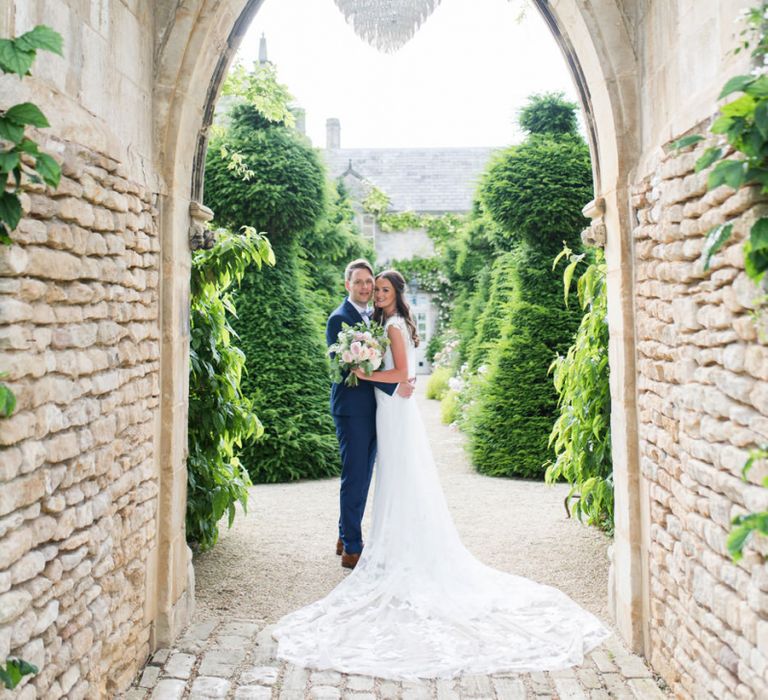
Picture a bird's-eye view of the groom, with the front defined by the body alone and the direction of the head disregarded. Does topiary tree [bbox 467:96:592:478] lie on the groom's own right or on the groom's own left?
on the groom's own left

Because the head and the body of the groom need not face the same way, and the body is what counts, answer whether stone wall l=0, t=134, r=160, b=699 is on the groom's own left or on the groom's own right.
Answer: on the groom's own right

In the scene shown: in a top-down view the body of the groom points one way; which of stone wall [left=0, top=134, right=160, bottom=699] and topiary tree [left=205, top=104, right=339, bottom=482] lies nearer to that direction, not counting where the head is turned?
the stone wall

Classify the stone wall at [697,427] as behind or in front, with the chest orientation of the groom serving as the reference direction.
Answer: in front

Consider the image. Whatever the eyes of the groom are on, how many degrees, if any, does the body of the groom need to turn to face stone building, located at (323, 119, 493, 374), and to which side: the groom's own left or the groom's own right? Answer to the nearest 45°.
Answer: approximately 135° to the groom's own left

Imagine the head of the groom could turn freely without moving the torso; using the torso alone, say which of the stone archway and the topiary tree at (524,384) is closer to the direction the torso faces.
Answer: the stone archway

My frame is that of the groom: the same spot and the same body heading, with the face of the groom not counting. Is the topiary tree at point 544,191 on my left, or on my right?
on my left

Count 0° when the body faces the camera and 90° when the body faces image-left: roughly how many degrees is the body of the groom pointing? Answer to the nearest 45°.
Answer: approximately 315°

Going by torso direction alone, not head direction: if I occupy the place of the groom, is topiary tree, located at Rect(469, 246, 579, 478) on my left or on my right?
on my left

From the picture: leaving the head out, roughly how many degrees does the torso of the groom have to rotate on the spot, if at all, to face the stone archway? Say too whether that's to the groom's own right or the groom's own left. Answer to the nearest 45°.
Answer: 0° — they already face it
